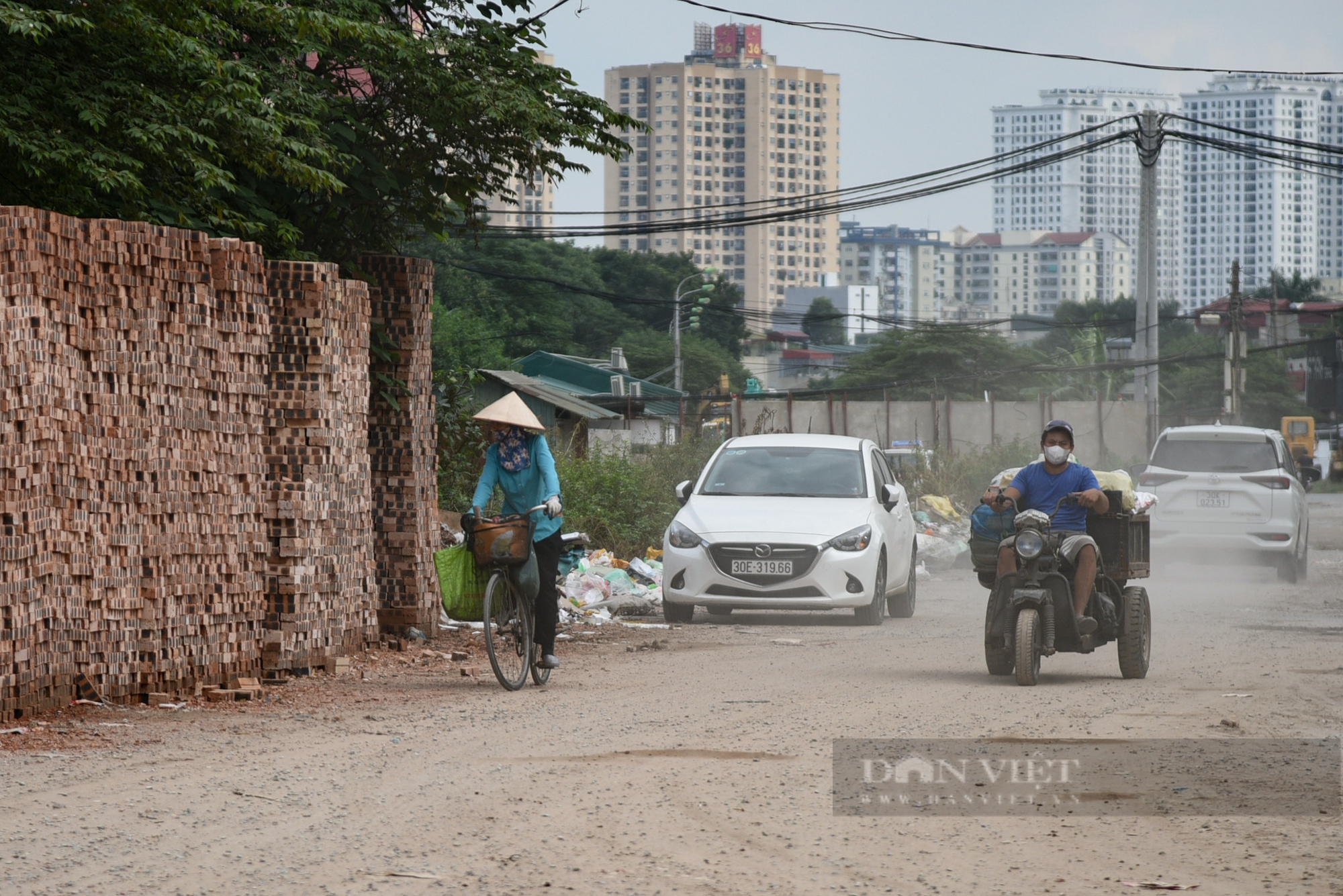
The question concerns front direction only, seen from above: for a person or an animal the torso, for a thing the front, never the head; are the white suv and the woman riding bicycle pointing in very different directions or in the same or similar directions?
very different directions

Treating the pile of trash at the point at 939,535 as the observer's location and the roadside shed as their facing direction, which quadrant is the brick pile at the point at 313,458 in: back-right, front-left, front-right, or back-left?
back-left

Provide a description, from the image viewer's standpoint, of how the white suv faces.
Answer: facing away from the viewer

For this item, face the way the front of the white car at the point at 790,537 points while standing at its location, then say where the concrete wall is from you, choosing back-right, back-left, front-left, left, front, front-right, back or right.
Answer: back

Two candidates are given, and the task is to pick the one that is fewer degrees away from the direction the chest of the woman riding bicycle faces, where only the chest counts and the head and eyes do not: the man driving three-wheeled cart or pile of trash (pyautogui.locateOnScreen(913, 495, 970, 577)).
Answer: the man driving three-wheeled cart

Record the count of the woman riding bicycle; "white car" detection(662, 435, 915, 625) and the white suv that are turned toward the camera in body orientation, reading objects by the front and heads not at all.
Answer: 2

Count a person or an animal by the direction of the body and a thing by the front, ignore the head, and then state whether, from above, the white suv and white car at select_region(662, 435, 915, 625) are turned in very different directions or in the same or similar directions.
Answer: very different directions

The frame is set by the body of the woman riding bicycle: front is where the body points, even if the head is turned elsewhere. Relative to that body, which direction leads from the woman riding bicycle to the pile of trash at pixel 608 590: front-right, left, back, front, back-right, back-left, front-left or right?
back

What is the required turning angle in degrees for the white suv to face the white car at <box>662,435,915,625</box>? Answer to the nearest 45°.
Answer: approximately 135° to its left

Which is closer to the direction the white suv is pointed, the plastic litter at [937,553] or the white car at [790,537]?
the plastic litter

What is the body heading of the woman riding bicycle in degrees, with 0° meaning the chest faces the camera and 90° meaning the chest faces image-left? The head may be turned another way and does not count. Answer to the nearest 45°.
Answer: approximately 0°

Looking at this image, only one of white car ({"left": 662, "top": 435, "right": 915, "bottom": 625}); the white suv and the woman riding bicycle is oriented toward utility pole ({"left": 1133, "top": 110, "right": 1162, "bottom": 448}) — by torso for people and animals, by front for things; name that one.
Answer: the white suv

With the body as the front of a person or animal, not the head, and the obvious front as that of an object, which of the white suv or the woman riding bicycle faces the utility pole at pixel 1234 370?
the white suv
